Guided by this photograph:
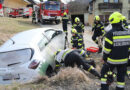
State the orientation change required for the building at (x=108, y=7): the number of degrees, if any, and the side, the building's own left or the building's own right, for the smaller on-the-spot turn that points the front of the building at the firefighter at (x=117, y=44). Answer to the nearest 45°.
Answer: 0° — it already faces them

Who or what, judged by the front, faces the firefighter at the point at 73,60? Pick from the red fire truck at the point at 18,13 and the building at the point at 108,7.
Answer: the building

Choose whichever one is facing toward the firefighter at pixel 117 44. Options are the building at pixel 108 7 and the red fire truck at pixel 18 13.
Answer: the building

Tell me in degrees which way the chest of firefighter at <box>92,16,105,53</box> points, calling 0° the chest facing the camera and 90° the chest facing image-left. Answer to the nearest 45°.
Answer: approximately 45°

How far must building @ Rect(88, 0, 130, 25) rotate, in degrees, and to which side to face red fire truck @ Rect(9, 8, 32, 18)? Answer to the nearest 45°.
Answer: approximately 90° to its right

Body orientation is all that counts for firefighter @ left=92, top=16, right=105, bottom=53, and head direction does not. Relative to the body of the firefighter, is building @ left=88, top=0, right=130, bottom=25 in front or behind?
behind

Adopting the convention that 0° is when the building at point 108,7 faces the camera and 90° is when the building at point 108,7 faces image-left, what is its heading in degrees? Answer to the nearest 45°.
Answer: approximately 0°

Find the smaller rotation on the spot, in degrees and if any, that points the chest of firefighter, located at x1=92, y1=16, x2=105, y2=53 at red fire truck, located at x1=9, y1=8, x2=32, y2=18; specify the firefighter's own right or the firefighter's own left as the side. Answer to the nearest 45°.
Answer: approximately 90° to the firefighter's own right
